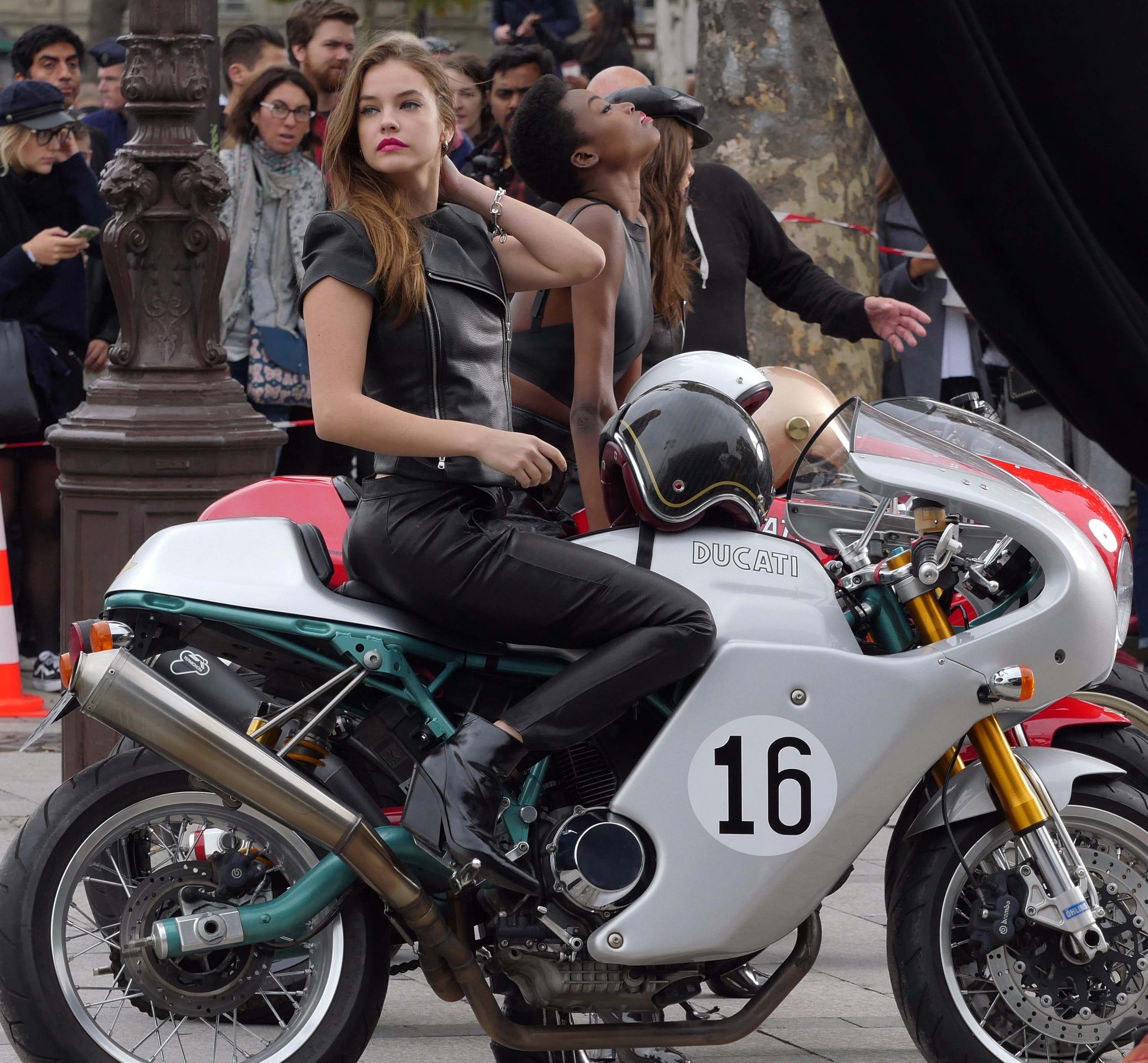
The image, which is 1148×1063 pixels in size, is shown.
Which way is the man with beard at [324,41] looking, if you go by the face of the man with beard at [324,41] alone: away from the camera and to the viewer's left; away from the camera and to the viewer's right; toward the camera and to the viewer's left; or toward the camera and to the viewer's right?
toward the camera and to the viewer's right

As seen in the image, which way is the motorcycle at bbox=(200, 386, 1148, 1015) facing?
to the viewer's right

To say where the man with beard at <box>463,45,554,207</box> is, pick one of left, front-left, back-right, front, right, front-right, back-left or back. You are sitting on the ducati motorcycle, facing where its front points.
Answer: left

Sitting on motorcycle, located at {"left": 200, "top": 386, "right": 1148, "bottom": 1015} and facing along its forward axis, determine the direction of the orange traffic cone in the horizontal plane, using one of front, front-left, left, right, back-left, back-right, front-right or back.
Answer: back-left

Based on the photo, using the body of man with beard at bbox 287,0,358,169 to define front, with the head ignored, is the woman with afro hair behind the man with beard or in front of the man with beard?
in front

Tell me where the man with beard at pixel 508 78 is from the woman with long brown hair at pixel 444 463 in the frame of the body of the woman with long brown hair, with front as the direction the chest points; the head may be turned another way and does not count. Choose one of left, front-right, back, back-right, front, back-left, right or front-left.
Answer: back-left

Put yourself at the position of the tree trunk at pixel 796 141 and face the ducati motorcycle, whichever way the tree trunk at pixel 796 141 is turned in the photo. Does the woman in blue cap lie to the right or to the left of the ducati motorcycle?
right

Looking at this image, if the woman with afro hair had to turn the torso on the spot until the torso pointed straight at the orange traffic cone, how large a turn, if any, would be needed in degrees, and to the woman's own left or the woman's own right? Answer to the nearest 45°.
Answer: approximately 135° to the woman's own left

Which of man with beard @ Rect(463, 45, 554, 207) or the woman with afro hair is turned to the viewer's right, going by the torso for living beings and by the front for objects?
the woman with afro hair

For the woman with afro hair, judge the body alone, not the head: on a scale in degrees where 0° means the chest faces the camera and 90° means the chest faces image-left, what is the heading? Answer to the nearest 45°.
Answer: approximately 270°

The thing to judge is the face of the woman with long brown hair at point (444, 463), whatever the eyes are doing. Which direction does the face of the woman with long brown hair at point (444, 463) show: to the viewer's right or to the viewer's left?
to the viewer's left

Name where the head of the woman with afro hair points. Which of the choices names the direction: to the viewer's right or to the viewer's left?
to the viewer's right
